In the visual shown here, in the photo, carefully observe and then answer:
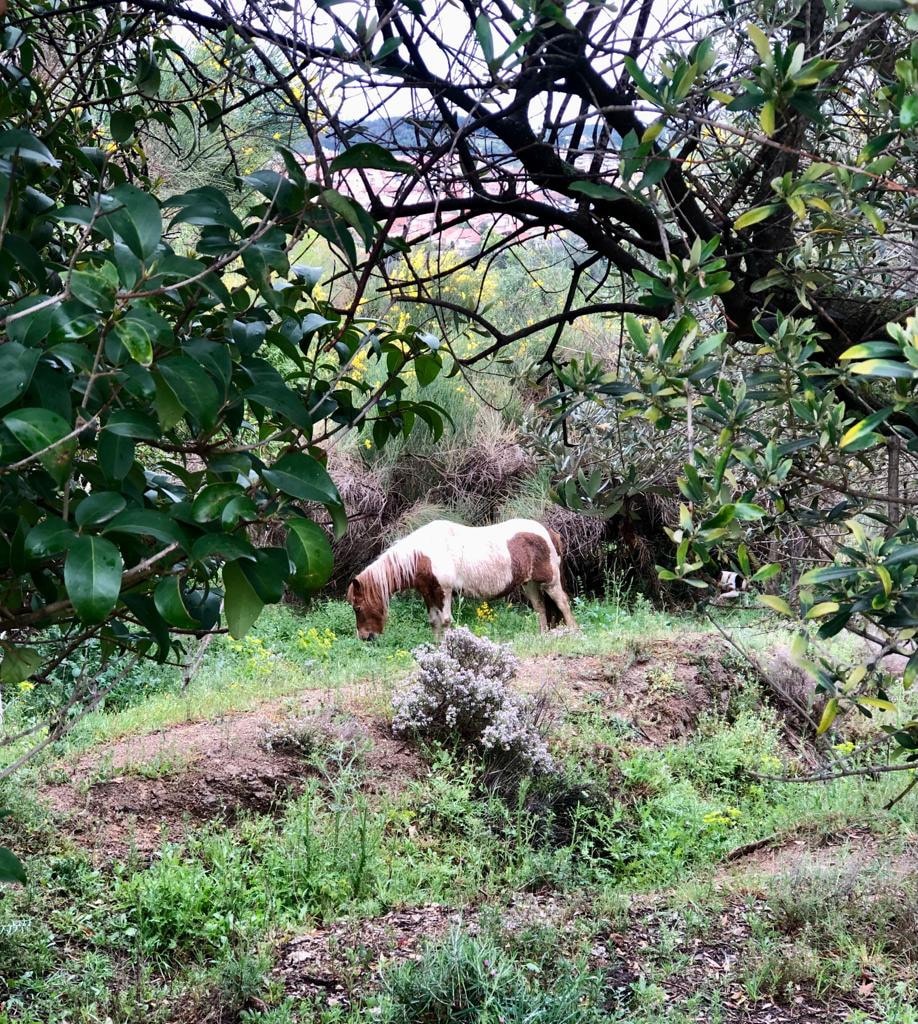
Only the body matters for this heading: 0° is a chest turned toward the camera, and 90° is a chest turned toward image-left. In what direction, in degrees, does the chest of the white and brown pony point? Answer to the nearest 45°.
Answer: approximately 90°

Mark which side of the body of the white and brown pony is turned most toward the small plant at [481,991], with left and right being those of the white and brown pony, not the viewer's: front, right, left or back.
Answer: left

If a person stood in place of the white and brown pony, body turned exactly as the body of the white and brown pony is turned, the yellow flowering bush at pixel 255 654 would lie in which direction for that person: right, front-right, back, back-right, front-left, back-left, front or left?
front-left

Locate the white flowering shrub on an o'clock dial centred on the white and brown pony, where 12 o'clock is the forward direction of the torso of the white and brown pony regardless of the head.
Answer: The white flowering shrub is roughly at 9 o'clock from the white and brown pony.

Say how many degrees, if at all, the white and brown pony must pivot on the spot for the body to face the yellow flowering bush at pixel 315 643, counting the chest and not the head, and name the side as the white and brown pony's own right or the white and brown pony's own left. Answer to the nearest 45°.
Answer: approximately 45° to the white and brown pony's own left

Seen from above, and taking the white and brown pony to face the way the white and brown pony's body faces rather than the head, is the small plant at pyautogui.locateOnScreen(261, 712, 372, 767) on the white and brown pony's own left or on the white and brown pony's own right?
on the white and brown pony's own left

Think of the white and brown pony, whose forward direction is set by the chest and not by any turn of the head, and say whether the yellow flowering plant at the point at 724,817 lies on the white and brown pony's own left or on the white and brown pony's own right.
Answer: on the white and brown pony's own left
